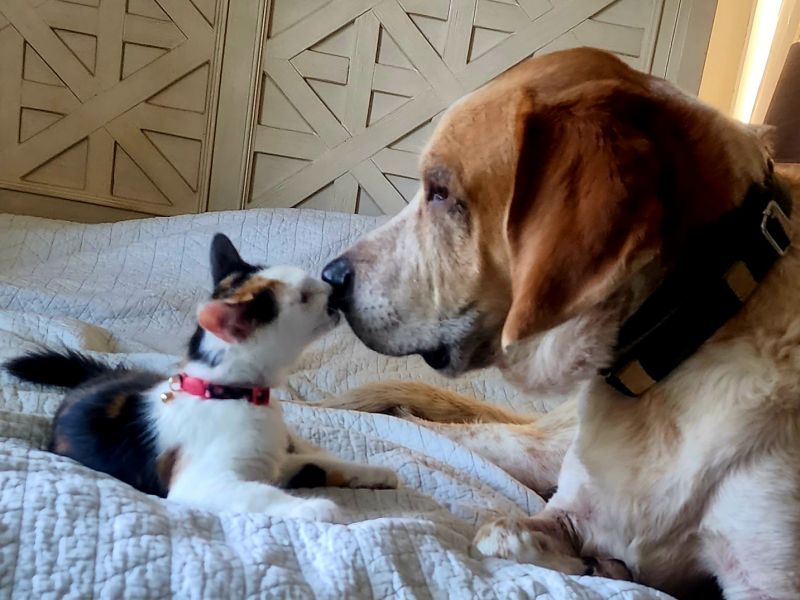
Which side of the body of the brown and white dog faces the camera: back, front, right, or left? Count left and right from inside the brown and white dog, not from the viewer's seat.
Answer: left
